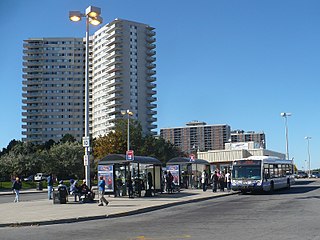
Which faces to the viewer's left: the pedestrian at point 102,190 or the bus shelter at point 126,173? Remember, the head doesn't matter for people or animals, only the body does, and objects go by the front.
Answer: the pedestrian

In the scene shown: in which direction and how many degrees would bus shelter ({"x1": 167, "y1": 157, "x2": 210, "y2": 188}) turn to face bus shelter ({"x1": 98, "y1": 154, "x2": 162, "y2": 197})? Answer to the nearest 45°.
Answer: approximately 45° to its right

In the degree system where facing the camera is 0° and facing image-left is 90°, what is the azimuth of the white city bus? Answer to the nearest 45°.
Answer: approximately 45°

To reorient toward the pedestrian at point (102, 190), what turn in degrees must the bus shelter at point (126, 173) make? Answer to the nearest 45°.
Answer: approximately 45° to its right

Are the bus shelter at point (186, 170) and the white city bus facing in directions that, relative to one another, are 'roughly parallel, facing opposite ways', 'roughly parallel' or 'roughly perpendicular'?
roughly perpendicular

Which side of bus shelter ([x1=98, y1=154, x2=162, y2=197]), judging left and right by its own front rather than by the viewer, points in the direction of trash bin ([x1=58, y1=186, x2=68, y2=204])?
right

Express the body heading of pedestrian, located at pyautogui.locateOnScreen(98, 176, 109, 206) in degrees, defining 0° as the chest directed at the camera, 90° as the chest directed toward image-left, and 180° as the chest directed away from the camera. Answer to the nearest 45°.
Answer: approximately 90°

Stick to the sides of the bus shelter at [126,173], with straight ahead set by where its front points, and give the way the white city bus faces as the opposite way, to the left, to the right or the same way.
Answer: to the right

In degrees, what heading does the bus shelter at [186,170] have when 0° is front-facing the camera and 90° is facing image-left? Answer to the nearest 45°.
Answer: approximately 315°
